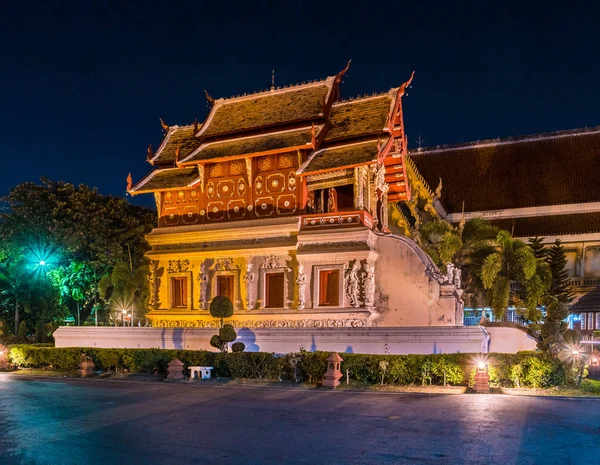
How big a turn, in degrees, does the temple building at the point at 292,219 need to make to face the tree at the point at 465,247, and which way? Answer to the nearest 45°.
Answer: approximately 45° to its left

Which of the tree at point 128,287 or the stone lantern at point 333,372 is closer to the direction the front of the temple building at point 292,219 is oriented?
the stone lantern
